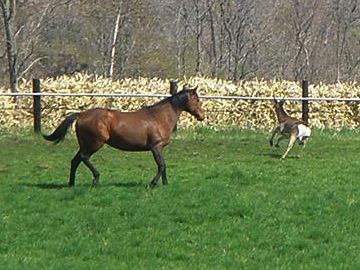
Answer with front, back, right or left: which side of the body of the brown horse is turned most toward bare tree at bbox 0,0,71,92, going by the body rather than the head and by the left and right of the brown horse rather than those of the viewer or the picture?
left

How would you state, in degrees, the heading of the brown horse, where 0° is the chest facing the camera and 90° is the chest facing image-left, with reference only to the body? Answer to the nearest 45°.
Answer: approximately 270°
